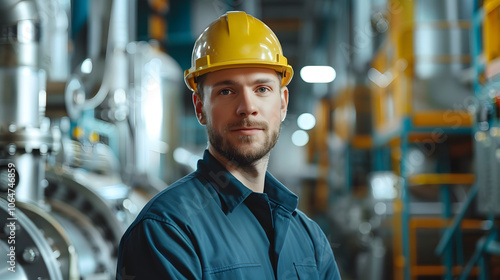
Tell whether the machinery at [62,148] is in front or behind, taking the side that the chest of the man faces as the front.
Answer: behind

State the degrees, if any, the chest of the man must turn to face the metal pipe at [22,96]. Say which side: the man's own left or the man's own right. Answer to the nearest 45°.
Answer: approximately 180°

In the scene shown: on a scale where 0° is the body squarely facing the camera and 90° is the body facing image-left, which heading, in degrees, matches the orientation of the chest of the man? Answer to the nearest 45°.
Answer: approximately 315°

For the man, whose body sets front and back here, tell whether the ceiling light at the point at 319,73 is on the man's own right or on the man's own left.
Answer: on the man's own left
